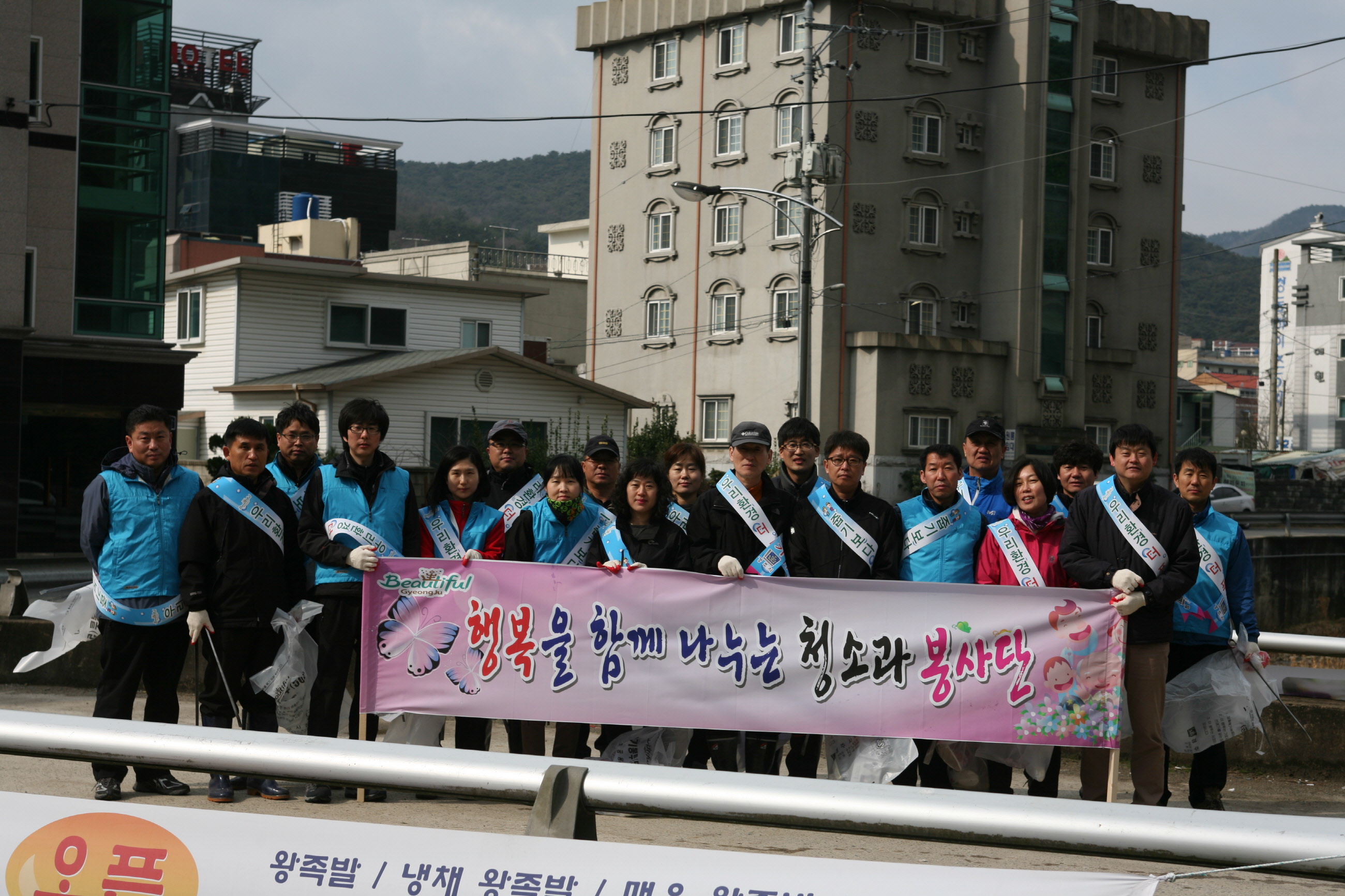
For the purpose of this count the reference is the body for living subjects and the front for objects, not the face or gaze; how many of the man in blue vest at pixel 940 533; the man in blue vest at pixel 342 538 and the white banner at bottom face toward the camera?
3

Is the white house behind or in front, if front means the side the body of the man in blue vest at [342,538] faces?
behind

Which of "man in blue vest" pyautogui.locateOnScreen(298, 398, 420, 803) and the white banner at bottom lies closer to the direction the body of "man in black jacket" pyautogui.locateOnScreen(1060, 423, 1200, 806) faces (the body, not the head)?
the white banner at bottom

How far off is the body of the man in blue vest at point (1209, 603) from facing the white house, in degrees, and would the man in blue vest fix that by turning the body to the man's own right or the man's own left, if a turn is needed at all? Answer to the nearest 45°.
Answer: approximately 90° to the man's own right

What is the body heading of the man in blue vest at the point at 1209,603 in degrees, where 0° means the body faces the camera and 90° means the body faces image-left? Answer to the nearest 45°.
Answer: approximately 45°

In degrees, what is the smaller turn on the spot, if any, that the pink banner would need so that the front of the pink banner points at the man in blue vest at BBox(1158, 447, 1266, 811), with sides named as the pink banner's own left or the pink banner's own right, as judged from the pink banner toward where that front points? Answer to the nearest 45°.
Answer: approximately 90° to the pink banner's own left

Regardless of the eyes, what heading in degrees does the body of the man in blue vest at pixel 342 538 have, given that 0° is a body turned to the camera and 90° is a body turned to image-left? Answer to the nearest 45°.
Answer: approximately 0°

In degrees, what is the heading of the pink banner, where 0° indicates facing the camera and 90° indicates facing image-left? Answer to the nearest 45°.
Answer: approximately 0°

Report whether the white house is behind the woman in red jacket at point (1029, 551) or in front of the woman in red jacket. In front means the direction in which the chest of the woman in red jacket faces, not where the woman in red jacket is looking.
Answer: behind

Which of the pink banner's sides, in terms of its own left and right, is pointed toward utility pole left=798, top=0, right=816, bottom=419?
back

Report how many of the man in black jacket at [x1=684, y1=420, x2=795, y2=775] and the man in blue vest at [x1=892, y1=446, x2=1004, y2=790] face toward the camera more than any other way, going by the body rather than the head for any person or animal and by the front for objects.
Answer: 2
